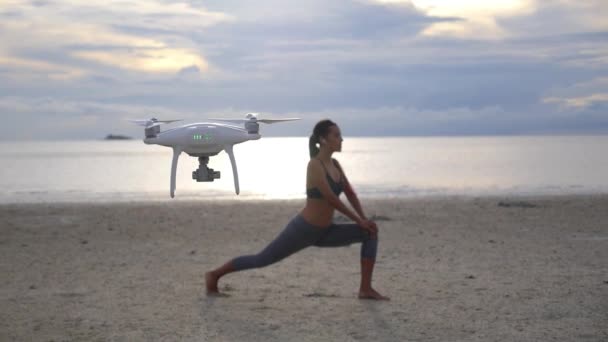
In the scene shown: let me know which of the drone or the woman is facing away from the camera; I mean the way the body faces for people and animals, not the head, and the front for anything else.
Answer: the drone

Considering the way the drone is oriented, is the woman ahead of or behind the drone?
ahead

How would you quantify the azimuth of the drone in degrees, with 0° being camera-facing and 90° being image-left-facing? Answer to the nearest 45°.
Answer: approximately 180°

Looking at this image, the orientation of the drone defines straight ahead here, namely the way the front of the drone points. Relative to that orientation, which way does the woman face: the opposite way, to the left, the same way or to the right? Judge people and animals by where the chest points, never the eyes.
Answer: to the right

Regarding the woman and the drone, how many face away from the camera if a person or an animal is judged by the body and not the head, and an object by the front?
1

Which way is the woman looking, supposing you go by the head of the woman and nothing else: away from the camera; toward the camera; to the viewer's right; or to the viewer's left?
to the viewer's right

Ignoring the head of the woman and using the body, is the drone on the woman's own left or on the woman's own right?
on the woman's own right

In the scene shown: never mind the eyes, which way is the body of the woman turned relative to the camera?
to the viewer's right
